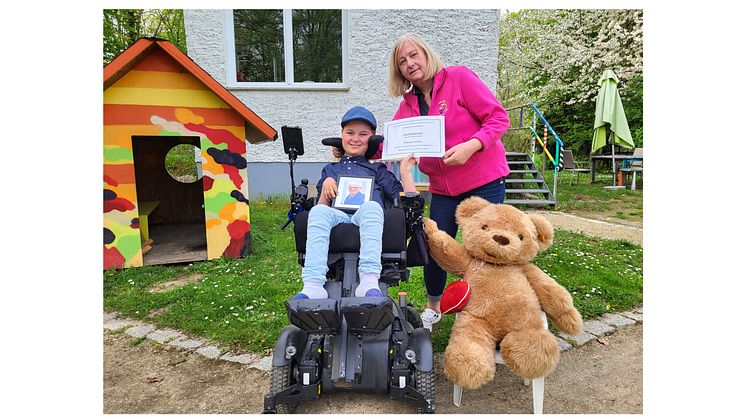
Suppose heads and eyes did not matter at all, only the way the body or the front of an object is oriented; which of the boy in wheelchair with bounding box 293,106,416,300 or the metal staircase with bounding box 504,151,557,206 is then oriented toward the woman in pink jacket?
the metal staircase

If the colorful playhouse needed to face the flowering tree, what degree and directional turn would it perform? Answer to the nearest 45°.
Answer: approximately 135° to its left

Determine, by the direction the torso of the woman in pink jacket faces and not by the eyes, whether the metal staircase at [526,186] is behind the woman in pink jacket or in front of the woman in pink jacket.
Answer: behind

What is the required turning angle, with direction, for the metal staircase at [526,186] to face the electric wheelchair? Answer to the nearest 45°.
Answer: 0° — it already faces it

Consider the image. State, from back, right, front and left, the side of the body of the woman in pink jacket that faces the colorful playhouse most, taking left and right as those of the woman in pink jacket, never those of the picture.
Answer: right

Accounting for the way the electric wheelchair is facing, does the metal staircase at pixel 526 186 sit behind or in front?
behind

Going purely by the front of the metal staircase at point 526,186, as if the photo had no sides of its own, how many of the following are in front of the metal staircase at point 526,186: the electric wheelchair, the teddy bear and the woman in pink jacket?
3

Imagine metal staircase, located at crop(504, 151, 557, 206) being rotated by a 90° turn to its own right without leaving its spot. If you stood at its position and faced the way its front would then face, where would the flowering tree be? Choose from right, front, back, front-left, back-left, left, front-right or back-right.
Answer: right
